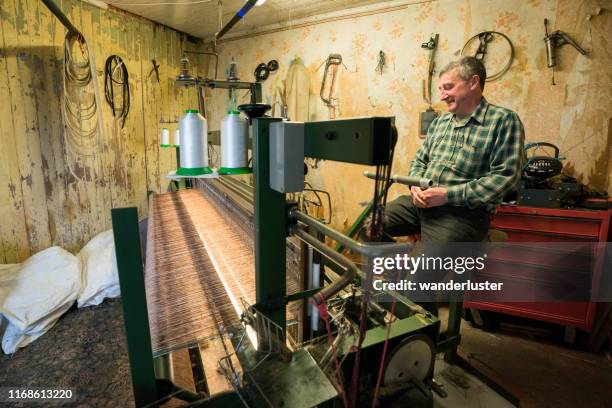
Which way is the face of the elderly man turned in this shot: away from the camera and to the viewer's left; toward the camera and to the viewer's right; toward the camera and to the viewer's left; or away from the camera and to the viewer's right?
toward the camera and to the viewer's left

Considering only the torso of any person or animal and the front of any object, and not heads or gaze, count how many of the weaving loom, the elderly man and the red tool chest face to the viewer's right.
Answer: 1

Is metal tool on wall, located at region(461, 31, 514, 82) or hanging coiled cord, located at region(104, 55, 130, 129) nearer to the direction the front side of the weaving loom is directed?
the metal tool on wall

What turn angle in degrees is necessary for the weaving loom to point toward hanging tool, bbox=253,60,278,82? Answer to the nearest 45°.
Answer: approximately 90° to its left

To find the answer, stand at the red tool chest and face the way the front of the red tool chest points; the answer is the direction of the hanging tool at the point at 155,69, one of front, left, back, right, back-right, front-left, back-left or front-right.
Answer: front-right

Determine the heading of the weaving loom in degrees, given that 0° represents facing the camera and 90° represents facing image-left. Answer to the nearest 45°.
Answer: approximately 270°

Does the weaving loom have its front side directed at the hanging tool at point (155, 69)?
no

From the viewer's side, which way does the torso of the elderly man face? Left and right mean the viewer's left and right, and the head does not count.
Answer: facing the viewer and to the left of the viewer

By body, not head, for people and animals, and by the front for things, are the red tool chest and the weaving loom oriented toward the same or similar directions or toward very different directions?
very different directions

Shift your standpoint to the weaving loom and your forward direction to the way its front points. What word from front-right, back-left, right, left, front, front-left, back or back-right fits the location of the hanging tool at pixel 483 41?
front-left

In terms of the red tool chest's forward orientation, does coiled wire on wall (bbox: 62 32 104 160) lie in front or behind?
in front

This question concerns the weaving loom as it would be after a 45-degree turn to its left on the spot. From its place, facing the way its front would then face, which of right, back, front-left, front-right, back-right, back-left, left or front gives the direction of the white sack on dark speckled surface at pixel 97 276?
left

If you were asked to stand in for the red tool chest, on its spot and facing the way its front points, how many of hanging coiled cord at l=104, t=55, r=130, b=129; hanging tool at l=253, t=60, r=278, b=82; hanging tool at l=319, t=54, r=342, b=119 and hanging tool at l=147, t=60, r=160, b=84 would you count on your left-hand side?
0

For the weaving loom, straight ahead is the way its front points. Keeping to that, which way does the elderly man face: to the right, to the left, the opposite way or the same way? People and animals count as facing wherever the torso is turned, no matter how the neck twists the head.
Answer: the opposite way

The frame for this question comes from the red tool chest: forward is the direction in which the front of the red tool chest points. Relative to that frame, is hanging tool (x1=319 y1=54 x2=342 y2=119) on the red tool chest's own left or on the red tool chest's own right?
on the red tool chest's own right
